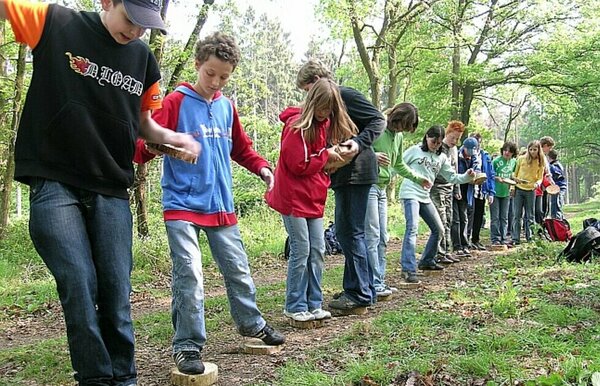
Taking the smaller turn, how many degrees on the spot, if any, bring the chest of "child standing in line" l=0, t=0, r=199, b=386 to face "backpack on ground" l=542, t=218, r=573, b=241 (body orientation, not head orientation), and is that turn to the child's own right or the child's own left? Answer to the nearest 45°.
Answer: approximately 90° to the child's own left

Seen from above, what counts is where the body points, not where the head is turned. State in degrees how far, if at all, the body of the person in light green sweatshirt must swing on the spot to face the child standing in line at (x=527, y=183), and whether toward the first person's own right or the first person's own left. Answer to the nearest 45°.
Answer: approximately 90° to the first person's own left

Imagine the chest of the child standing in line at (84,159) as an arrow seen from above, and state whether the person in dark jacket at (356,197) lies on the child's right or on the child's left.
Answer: on the child's left

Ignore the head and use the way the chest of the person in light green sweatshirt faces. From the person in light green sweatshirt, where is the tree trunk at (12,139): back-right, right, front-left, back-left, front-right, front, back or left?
back-right

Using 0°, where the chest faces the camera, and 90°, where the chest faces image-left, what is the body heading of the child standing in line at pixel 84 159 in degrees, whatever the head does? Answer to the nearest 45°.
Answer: approximately 315°
